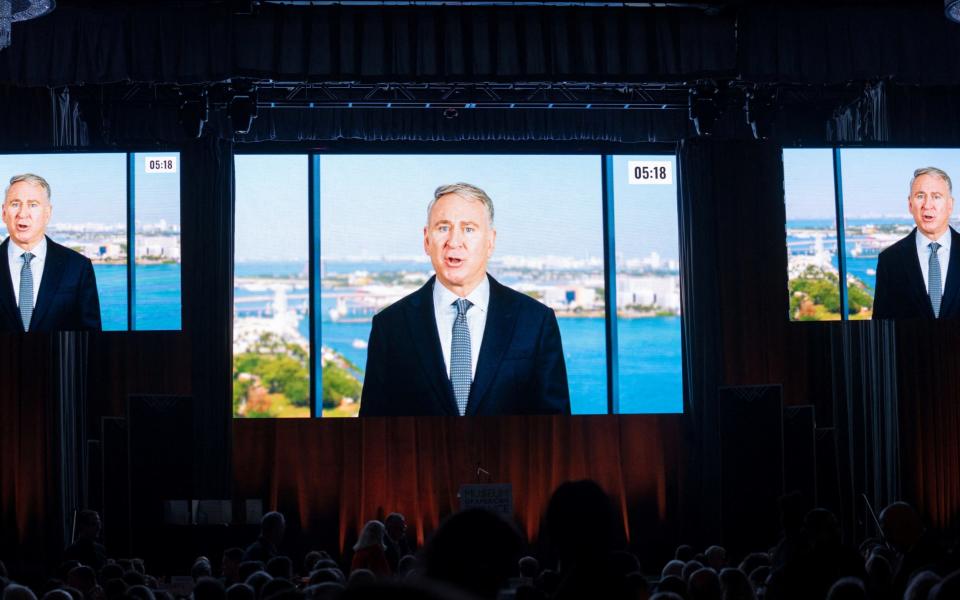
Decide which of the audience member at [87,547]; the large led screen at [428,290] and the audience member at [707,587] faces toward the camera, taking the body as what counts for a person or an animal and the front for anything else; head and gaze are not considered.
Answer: the large led screen

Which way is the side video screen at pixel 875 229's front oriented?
toward the camera

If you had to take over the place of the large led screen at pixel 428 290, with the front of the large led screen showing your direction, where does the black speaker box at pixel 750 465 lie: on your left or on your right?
on your left

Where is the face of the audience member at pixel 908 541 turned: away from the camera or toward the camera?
away from the camera

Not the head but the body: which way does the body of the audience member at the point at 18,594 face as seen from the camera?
away from the camera

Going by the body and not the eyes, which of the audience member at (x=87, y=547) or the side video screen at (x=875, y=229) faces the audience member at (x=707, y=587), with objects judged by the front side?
the side video screen

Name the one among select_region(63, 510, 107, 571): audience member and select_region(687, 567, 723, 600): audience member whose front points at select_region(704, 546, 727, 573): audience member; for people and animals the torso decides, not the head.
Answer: select_region(687, 567, 723, 600): audience member

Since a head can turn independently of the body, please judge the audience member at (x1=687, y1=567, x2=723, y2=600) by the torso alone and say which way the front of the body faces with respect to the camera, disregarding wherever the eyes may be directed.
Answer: away from the camera

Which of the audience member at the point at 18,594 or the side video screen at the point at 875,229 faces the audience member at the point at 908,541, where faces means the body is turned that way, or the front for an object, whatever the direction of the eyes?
the side video screen

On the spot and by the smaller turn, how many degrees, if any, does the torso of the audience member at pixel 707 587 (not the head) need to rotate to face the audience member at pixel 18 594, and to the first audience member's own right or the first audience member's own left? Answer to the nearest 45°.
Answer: approximately 90° to the first audience member's own left

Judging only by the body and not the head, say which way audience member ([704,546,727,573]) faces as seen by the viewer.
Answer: away from the camera

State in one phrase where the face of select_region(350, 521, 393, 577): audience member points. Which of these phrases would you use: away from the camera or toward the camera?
away from the camera

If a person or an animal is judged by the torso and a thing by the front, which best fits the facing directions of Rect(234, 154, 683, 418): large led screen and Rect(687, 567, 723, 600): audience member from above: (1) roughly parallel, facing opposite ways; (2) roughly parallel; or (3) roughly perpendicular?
roughly parallel, facing opposite ways

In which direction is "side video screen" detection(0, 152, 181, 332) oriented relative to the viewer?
toward the camera

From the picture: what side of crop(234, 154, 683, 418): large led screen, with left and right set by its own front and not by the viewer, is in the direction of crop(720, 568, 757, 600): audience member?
front

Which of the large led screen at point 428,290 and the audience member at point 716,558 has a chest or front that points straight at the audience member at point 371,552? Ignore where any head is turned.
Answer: the large led screen

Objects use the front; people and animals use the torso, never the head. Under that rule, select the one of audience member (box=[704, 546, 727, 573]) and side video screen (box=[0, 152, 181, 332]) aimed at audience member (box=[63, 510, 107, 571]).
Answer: the side video screen

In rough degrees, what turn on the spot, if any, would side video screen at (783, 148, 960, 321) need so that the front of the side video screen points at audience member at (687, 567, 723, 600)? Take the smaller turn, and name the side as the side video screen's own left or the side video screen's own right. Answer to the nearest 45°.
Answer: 0° — it already faces them

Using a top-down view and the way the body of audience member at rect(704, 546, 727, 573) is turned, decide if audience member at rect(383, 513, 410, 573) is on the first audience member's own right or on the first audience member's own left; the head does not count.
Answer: on the first audience member's own left
